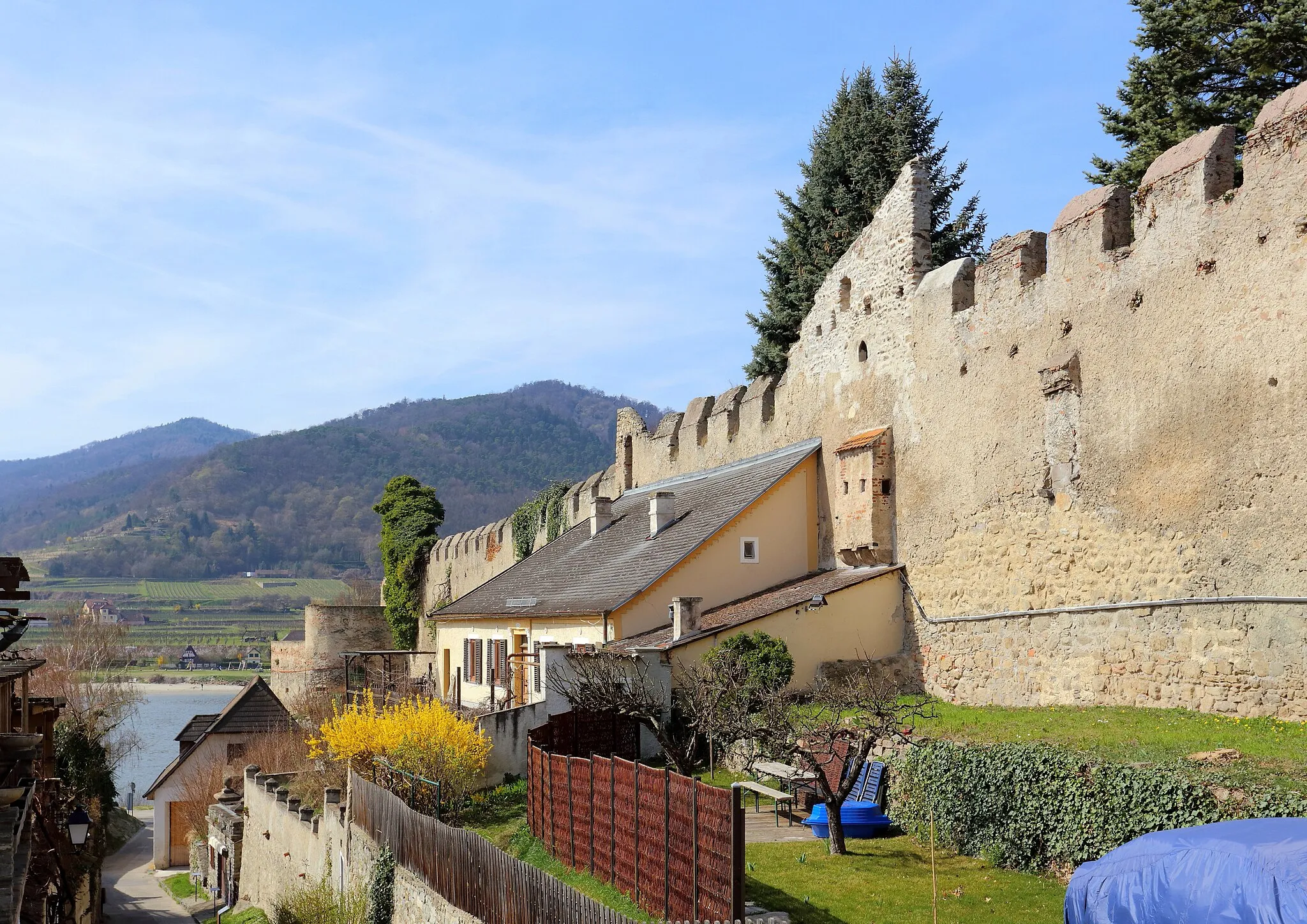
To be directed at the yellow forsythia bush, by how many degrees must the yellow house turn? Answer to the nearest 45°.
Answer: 0° — it already faces it

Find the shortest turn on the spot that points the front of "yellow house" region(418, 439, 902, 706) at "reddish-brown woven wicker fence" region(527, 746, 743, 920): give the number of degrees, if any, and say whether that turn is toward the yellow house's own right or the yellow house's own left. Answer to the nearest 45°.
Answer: approximately 45° to the yellow house's own left

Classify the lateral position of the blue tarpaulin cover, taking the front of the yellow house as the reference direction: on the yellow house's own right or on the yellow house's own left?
on the yellow house's own left

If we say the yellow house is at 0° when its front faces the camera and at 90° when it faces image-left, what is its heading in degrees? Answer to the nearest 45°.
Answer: approximately 45°

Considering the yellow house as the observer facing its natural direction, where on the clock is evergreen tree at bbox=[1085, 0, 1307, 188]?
The evergreen tree is roughly at 8 o'clock from the yellow house.

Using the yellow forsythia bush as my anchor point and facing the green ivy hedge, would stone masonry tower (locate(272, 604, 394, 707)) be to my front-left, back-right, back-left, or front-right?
back-left

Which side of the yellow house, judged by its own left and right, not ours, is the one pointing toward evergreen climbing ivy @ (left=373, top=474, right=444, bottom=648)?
right

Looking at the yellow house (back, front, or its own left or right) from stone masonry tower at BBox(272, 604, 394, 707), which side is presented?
right

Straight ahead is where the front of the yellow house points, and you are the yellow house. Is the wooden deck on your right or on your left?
on your left
